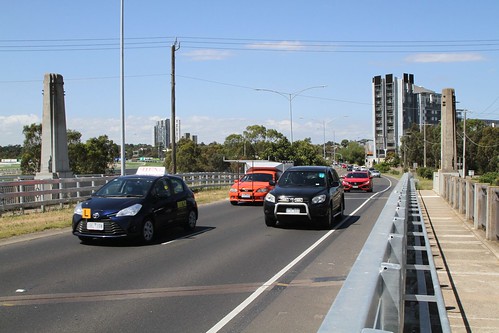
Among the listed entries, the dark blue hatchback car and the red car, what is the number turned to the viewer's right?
0

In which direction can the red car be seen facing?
toward the camera

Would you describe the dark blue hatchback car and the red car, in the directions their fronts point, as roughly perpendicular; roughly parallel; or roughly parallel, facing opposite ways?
roughly parallel

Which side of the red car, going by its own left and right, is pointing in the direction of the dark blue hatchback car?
front

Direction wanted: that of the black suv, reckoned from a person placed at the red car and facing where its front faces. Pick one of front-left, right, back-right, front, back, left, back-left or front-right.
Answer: front

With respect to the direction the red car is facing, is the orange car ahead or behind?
ahead

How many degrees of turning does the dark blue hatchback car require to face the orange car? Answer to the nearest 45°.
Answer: approximately 180°

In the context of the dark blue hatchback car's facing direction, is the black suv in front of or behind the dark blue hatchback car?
behind

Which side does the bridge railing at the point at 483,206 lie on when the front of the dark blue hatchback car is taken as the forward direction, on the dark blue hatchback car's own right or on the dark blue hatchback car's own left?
on the dark blue hatchback car's own left

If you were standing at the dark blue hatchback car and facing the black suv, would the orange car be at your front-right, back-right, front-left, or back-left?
front-left

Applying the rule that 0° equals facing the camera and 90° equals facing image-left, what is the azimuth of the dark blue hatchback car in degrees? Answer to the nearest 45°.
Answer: approximately 45°

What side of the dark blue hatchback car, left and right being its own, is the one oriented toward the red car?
back

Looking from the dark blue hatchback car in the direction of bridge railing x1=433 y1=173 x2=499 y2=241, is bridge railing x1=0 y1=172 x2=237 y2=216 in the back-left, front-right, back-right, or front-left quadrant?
back-left

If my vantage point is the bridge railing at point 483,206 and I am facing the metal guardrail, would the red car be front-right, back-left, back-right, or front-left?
back-right

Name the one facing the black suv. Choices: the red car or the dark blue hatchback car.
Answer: the red car
